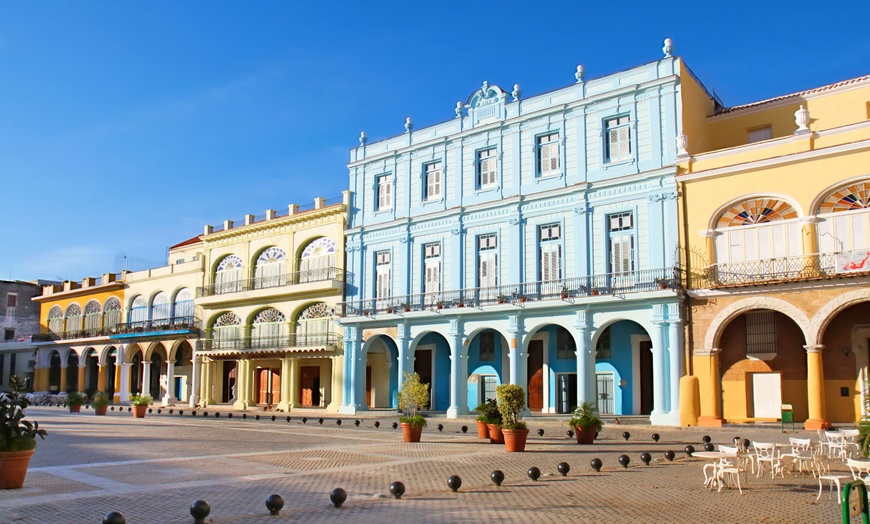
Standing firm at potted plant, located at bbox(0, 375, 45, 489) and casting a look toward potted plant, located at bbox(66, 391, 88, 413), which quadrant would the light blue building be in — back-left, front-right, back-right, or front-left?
front-right

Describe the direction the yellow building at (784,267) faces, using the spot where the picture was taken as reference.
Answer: facing the viewer

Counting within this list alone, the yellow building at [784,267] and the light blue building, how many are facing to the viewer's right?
0

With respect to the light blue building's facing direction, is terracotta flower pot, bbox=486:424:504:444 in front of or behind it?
in front

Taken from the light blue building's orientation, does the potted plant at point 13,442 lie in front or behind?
in front

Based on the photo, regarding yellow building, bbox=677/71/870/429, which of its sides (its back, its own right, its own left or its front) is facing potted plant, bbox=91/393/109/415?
right

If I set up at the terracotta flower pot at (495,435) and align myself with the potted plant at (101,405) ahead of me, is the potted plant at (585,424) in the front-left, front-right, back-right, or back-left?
back-right

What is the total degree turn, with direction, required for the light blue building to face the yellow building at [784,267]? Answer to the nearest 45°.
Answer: approximately 90° to its left

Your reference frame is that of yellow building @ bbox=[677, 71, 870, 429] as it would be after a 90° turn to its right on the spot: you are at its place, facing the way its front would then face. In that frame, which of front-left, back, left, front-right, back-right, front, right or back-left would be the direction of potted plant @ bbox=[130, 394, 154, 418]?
front

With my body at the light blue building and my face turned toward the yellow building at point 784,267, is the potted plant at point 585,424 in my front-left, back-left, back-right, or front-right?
front-right

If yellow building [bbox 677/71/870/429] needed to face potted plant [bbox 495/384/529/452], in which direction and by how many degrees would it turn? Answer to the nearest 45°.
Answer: approximately 45° to its right

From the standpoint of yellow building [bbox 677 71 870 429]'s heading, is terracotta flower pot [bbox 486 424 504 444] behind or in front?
in front

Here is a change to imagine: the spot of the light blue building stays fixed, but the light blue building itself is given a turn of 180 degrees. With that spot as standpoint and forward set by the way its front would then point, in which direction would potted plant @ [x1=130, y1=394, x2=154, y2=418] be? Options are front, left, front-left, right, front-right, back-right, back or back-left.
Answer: back-left

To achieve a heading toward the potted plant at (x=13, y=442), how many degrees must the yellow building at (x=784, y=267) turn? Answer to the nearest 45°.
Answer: approximately 45° to its right

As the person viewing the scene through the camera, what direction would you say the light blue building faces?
facing the viewer and to the left of the viewer

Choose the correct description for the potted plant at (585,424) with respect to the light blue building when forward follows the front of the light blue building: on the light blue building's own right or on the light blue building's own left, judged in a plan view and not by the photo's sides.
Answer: on the light blue building's own left
